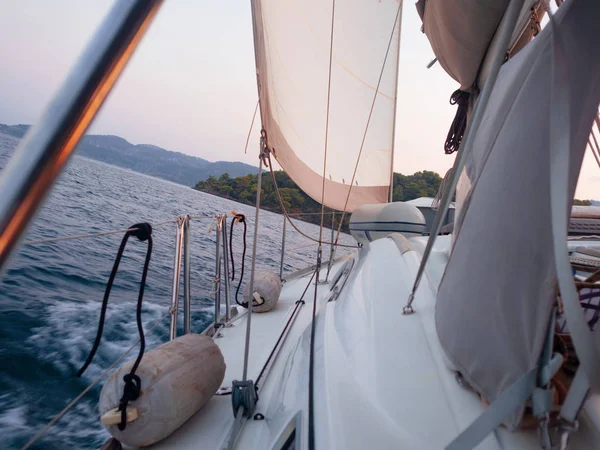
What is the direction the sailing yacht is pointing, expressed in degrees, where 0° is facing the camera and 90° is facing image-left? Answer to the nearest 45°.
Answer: approximately 180°
